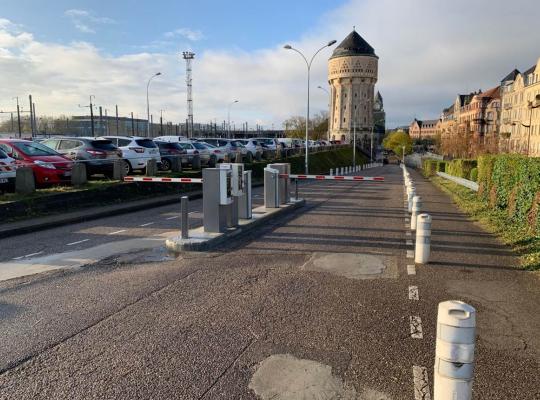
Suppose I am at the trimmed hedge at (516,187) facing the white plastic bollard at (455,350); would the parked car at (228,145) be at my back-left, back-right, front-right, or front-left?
back-right

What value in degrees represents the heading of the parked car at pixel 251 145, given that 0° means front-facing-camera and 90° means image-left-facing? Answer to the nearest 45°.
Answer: approximately 315°

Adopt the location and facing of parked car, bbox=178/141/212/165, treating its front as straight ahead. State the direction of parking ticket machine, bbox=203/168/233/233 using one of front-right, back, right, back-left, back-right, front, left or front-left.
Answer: front-right

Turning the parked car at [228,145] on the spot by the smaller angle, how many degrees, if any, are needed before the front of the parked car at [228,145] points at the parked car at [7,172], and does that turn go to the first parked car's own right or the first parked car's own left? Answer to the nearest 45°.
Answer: approximately 45° to the first parked car's own right

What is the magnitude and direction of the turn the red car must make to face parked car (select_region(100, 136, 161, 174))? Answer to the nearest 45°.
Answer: approximately 90° to its left

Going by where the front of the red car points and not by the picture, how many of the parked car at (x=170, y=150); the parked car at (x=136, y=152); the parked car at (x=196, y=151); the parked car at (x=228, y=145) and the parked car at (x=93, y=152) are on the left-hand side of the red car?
5
